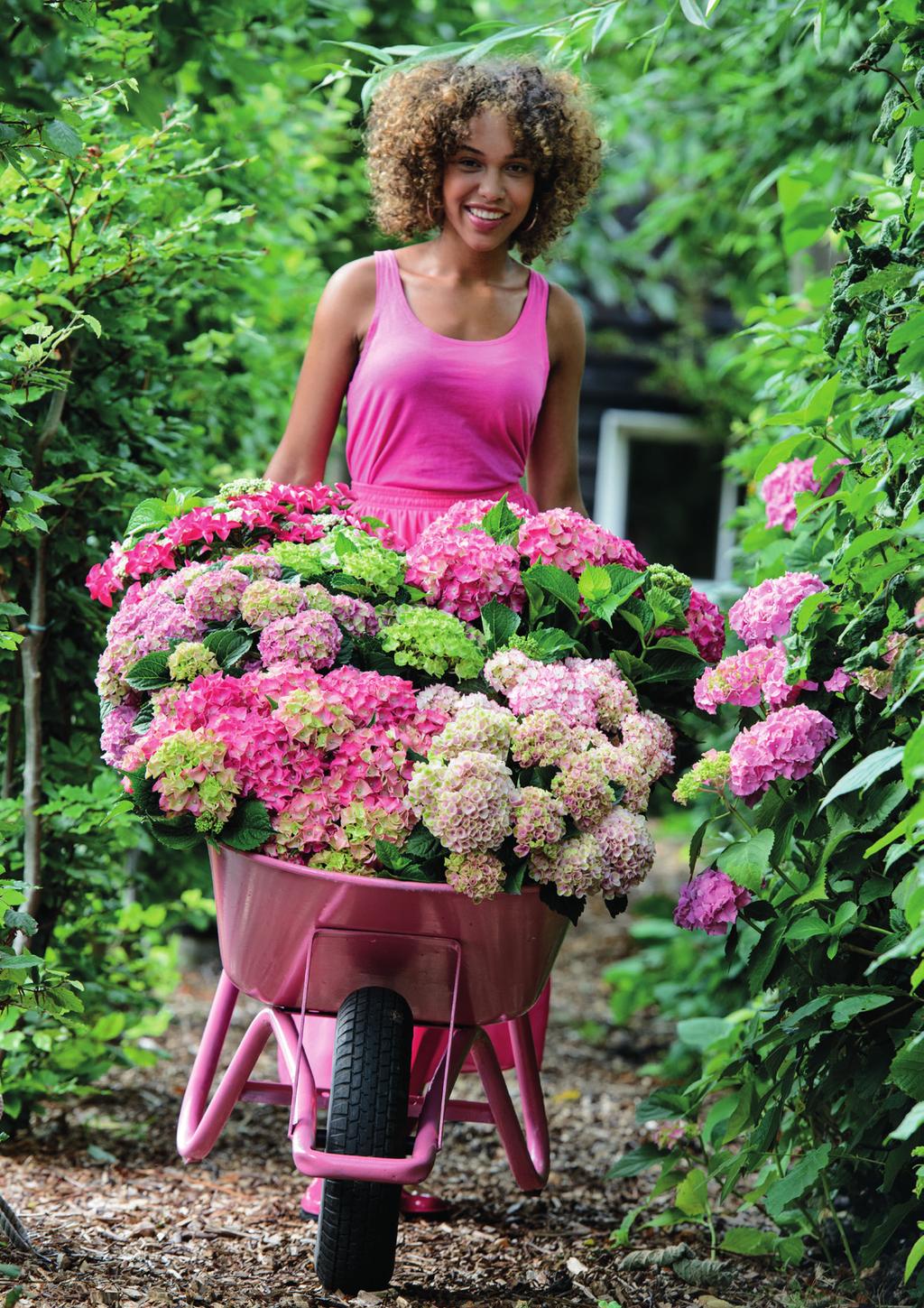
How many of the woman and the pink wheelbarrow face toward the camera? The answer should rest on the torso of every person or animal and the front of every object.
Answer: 2

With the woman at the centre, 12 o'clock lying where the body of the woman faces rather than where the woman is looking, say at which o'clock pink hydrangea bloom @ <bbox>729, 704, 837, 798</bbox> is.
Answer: The pink hydrangea bloom is roughly at 11 o'clock from the woman.

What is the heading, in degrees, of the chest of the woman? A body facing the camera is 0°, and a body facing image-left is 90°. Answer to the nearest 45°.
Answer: approximately 0°

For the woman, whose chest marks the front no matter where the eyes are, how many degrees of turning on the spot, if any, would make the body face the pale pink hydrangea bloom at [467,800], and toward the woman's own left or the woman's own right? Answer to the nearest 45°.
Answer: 0° — they already face it
